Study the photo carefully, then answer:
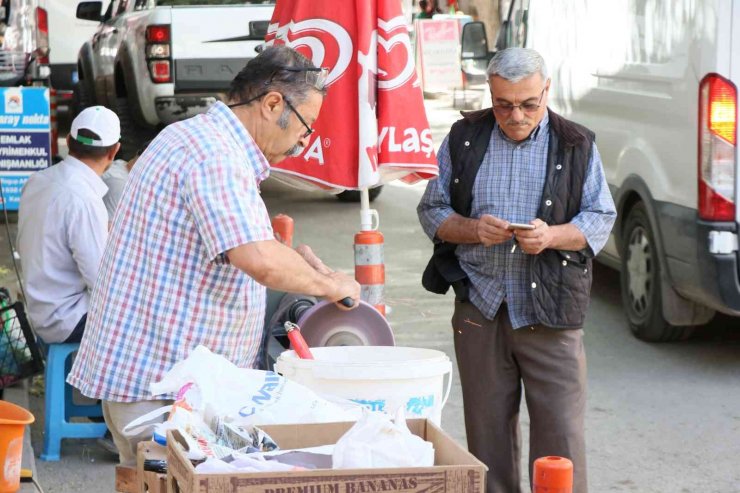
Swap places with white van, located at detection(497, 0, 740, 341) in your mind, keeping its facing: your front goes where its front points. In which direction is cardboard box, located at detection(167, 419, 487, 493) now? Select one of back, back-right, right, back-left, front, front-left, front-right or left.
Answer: back-left

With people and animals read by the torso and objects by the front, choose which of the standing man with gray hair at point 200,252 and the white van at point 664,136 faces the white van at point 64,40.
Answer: the white van at point 664,136

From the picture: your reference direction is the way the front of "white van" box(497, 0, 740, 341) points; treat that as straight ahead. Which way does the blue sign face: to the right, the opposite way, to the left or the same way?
the opposite way

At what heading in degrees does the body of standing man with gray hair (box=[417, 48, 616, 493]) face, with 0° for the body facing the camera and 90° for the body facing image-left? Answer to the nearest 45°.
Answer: approximately 0°

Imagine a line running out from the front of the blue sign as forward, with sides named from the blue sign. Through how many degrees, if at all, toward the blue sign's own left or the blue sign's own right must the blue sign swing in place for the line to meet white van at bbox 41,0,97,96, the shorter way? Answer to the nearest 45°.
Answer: approximately 180°

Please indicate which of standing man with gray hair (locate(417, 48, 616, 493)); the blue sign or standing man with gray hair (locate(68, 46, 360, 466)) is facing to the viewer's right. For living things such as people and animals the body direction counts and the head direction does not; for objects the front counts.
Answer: standing man with gray hair (locate(68, 46, 360, 466))

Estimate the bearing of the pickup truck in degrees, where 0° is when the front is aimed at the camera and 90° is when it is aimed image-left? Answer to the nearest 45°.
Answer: approximately 135°

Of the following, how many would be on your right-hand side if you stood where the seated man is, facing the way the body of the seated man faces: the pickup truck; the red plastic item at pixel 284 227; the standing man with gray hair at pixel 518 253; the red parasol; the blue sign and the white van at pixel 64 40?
3

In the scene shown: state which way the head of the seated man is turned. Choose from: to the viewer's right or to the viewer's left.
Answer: to the viewer's right

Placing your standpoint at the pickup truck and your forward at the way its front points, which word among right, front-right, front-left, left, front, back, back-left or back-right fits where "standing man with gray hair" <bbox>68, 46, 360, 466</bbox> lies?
back-left

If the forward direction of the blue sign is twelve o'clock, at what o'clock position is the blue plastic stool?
The blue plastic stool is roughly at 12 o'clock from the blue sign.

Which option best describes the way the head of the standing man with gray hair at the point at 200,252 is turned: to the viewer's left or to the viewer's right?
to the viewer's right
